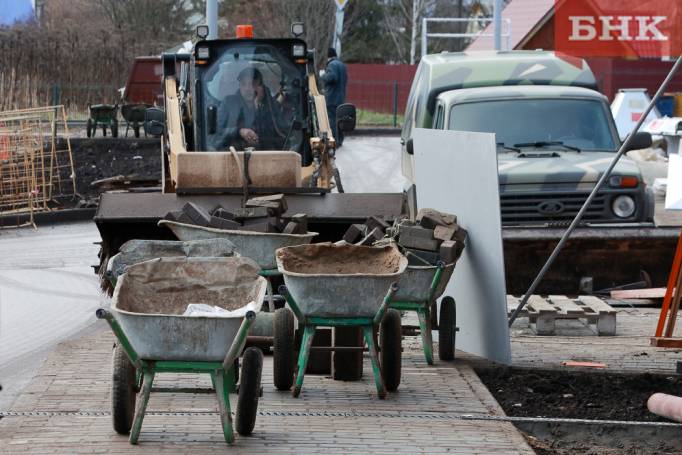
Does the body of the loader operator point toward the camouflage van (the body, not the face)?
no

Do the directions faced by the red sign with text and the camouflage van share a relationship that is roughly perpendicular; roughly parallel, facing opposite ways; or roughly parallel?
roughly parallel

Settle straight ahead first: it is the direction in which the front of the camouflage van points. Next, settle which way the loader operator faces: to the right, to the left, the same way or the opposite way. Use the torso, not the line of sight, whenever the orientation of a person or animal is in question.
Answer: the same way

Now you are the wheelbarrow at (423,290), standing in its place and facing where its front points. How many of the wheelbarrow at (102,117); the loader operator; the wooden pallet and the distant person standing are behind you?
0

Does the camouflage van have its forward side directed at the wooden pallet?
yes

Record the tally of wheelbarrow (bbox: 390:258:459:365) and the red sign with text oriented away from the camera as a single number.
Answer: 1

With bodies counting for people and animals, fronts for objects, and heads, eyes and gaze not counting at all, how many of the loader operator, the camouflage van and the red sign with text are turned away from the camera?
0

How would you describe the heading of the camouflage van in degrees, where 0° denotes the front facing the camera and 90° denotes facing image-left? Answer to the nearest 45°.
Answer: approximately 0°

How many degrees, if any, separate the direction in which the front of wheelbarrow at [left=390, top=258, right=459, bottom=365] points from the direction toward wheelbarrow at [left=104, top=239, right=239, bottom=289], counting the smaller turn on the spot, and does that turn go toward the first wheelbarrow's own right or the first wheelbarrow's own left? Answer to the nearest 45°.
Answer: approximately 135° to the first wheelbarrow's own left

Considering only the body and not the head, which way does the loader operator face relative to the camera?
toward the camera

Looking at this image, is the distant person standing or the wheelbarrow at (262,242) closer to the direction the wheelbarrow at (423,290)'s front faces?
the distant person standing

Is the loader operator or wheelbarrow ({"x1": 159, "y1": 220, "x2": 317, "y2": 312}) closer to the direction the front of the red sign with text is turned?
the wheelbarrow

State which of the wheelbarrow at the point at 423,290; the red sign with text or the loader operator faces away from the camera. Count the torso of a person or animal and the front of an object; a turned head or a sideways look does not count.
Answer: the wheelbarrow

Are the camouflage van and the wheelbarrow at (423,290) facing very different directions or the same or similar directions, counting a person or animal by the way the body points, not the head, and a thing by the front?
very different directions

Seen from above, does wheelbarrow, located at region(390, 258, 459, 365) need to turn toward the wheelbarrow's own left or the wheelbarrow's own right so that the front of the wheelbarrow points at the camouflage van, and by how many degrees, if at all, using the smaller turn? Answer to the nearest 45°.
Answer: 0° — it already faces it

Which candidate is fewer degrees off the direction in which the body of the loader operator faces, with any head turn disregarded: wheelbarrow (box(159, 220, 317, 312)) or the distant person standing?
the wheelbarrow
